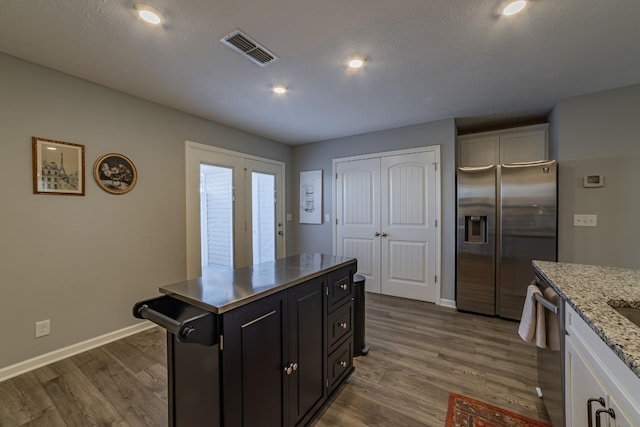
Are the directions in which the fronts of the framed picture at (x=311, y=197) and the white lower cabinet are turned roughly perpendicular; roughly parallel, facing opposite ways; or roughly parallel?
roughly perpendicular

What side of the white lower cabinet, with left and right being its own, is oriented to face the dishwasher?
right

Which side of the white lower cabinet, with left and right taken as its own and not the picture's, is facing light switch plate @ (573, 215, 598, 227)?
right

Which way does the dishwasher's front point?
to the viewer's left

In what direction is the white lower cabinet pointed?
to the viewer's left
